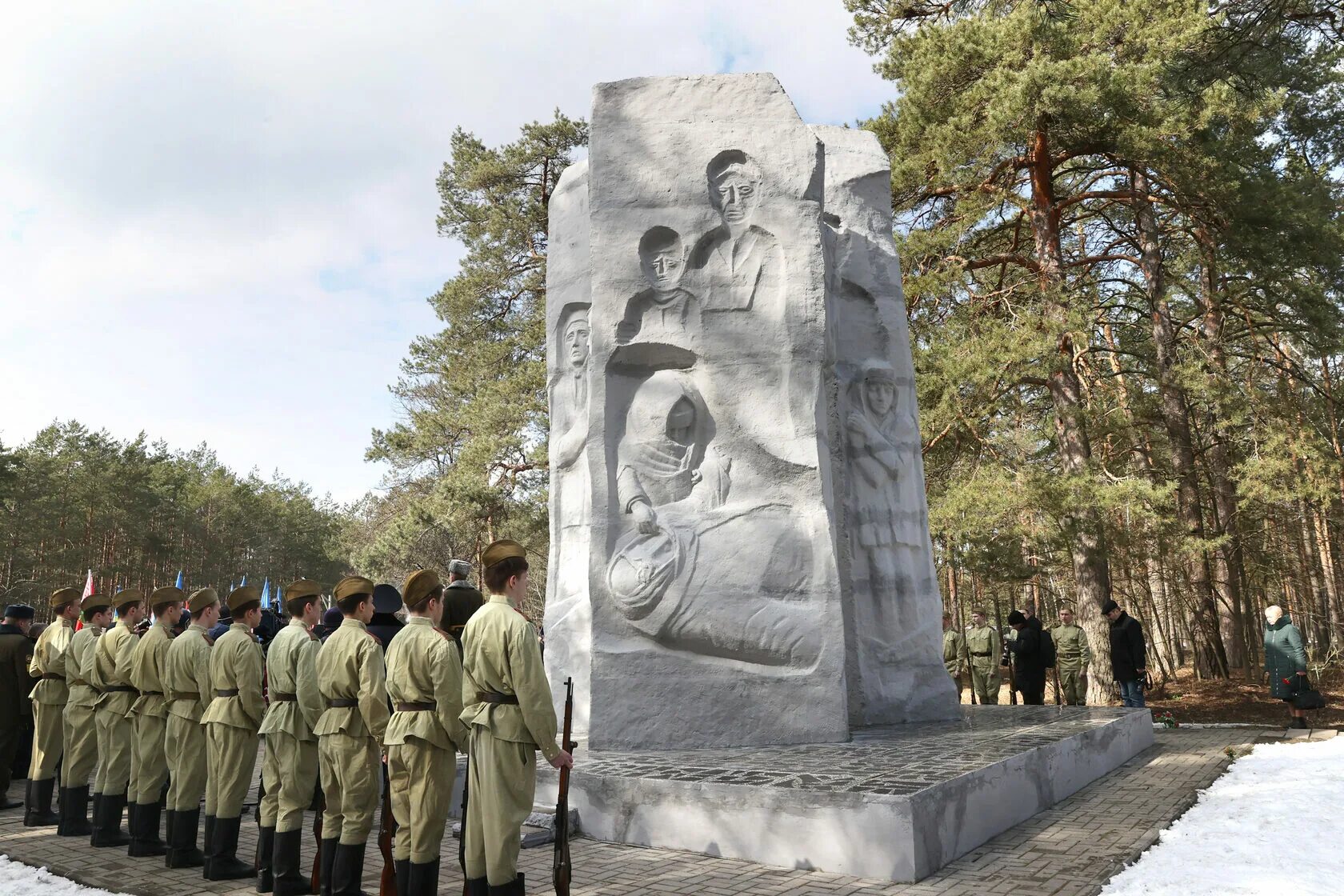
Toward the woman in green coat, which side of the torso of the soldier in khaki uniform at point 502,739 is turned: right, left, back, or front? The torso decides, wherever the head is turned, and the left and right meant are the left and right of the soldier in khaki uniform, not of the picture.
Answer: front

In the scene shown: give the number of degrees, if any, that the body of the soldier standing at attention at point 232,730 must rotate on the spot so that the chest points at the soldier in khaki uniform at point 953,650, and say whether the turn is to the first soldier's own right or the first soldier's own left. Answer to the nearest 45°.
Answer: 0° — they already face them

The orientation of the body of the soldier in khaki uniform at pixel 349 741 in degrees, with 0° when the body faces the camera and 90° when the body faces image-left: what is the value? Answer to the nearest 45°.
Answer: approximately 225°

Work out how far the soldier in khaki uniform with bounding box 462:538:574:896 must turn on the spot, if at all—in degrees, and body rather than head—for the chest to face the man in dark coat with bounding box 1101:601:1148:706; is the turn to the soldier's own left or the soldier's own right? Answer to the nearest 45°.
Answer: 0° — they already face them

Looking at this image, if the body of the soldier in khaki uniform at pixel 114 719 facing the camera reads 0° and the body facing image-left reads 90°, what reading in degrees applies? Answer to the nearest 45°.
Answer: approximately 225°

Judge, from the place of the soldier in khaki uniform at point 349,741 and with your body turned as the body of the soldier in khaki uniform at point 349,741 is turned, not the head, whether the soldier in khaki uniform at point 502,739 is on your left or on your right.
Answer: on your right

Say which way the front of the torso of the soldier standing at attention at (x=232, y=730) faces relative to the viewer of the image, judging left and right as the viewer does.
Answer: facing away from the viewer and to the right of the viewer

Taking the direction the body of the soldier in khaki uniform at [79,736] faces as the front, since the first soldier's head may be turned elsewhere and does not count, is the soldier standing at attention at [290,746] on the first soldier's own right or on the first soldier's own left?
on the first soldier's own right

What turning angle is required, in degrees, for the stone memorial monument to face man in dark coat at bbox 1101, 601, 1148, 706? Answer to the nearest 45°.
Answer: approximately 135° to its left

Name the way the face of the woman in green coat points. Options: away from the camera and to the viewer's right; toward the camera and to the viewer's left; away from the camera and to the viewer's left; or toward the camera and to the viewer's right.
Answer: toward the camera and to the viewer's left

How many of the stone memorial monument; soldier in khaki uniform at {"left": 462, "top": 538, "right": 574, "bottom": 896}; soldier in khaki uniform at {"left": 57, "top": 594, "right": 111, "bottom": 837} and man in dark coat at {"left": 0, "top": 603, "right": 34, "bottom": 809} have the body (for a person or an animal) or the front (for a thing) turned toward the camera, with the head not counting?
1

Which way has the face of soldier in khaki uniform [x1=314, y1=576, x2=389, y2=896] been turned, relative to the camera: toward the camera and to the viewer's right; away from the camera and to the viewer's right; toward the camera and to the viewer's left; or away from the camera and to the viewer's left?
away from the camera and to the viewer's right

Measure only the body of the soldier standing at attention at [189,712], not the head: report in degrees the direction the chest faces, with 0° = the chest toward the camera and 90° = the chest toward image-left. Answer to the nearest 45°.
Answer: approximately 225°

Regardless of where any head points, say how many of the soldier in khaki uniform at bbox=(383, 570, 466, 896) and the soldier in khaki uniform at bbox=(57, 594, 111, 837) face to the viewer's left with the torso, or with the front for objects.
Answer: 0
